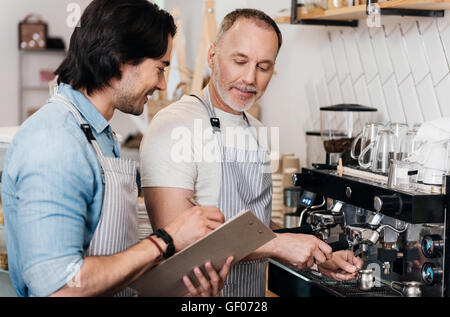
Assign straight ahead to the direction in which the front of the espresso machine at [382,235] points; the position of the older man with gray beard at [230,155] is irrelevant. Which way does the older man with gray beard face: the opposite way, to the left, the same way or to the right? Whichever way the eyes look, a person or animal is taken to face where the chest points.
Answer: to the left

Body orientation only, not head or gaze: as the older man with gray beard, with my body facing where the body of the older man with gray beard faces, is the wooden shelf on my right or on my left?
on my left

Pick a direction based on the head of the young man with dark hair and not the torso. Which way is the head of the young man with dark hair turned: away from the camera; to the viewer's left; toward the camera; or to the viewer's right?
to the viewer's right

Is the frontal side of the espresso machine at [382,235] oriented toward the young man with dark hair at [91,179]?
yes

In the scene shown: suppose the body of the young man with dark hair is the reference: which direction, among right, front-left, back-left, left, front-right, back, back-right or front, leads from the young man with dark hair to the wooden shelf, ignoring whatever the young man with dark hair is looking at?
front-left

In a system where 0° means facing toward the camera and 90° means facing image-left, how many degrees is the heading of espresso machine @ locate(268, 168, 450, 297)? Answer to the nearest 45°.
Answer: approximately 45°

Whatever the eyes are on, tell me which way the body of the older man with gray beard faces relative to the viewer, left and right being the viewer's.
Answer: facing the viewer and to the right of the viewer

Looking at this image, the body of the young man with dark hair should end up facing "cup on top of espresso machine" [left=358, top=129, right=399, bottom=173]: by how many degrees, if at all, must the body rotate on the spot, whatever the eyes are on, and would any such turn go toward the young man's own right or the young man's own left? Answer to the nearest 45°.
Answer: approximately 45° to the young man's own left

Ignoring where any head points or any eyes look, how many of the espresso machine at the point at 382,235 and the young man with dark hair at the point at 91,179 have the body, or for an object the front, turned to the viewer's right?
1

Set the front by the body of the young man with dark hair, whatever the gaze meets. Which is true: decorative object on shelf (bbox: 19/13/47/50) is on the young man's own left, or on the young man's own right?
on the young man's own left

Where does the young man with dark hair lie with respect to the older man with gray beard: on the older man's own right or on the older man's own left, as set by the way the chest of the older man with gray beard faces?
on the older man's own right

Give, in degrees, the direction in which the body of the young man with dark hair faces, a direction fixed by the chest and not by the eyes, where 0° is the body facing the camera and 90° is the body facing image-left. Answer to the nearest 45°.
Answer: approximately 270°

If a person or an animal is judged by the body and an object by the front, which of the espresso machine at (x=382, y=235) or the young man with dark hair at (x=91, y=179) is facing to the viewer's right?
the young man with dark hair
